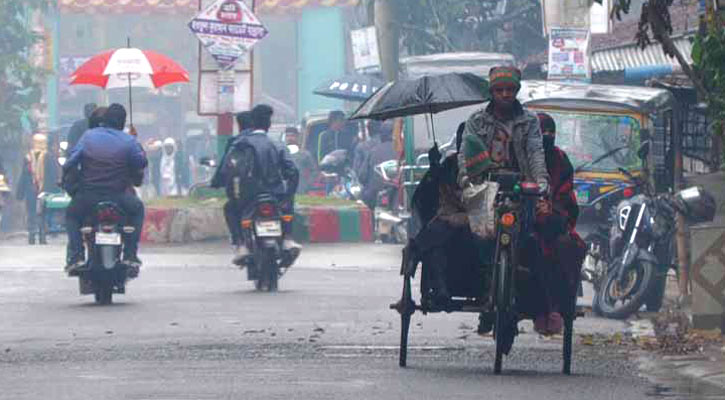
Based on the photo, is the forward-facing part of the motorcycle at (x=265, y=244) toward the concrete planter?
yes

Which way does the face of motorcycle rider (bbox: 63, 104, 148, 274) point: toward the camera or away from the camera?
away from the camera

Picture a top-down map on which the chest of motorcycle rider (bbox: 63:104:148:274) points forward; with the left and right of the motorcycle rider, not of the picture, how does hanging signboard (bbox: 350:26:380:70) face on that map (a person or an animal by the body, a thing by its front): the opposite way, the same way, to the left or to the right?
the opposite way

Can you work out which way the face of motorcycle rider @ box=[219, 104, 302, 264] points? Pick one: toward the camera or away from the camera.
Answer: away from the camera

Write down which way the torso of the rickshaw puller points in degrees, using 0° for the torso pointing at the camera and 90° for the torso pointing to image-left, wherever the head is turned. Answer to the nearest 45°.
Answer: approximately 0°

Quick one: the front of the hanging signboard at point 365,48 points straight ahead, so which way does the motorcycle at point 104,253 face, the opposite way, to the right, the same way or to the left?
the opposite way

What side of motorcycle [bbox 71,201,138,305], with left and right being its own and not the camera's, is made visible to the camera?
back

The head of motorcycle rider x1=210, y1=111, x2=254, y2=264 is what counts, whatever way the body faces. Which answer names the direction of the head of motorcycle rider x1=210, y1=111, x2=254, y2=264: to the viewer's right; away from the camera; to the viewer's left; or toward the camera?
away from the camera

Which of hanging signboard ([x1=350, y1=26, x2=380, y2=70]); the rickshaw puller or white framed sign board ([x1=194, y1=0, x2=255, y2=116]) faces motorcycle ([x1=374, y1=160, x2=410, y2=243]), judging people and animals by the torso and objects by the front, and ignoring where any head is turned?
hanging signboard ([x1=350, y1=26, x2=380, y2=70])

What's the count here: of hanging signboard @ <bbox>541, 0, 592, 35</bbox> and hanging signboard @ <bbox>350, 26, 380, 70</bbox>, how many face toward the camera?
2

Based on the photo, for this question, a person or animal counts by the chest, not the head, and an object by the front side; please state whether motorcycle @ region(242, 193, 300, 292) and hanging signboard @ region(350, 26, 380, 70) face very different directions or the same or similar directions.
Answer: very different directions

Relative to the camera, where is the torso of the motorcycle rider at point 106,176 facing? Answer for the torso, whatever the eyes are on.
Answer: away from the camera
